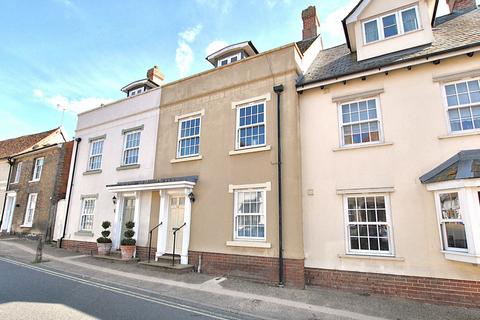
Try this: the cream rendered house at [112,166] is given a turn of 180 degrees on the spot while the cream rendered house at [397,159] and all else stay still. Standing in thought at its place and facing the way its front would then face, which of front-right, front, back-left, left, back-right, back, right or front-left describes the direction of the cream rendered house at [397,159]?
right

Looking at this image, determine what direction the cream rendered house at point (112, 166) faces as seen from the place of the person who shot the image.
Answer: facing the viewer and to the left of the viewer
